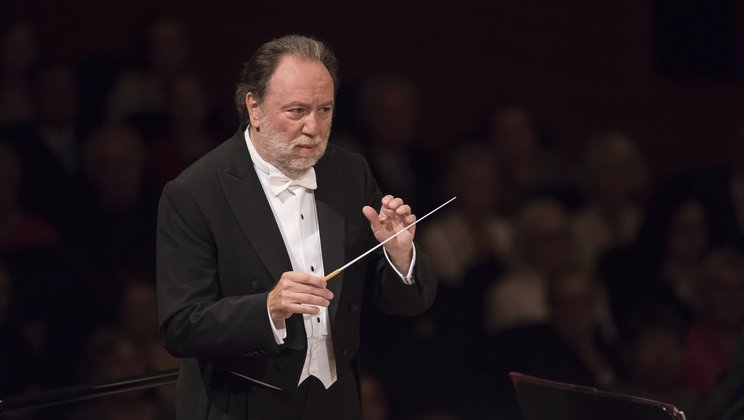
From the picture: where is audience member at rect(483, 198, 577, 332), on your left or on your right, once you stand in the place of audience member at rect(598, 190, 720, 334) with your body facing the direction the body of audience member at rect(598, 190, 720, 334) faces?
on your right

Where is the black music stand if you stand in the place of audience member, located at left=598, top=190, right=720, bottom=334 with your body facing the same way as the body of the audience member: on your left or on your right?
on your right

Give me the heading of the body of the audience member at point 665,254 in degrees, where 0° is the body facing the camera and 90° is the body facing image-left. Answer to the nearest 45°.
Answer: approximately 315°

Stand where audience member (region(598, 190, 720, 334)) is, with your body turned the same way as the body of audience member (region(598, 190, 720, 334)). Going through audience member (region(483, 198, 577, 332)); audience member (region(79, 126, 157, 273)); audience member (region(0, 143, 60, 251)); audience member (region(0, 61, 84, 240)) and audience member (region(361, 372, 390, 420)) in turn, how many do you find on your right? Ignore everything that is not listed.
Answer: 5

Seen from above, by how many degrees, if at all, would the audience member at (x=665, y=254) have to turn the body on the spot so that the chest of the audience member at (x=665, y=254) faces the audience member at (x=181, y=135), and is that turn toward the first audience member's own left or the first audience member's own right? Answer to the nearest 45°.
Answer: approximately 90° to the first audience member's own right

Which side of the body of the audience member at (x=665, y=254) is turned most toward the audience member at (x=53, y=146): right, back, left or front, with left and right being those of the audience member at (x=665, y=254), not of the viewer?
right

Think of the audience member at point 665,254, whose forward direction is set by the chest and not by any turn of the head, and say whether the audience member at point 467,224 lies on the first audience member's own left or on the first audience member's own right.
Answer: on the first audience member's own right

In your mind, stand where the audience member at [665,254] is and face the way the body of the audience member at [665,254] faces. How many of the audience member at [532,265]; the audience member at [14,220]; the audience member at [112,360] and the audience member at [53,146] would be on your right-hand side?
4

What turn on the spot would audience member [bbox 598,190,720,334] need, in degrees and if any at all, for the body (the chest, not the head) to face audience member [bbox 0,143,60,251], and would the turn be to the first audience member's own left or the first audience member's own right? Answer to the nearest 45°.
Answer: approximately 90° to the first audience member's own right
